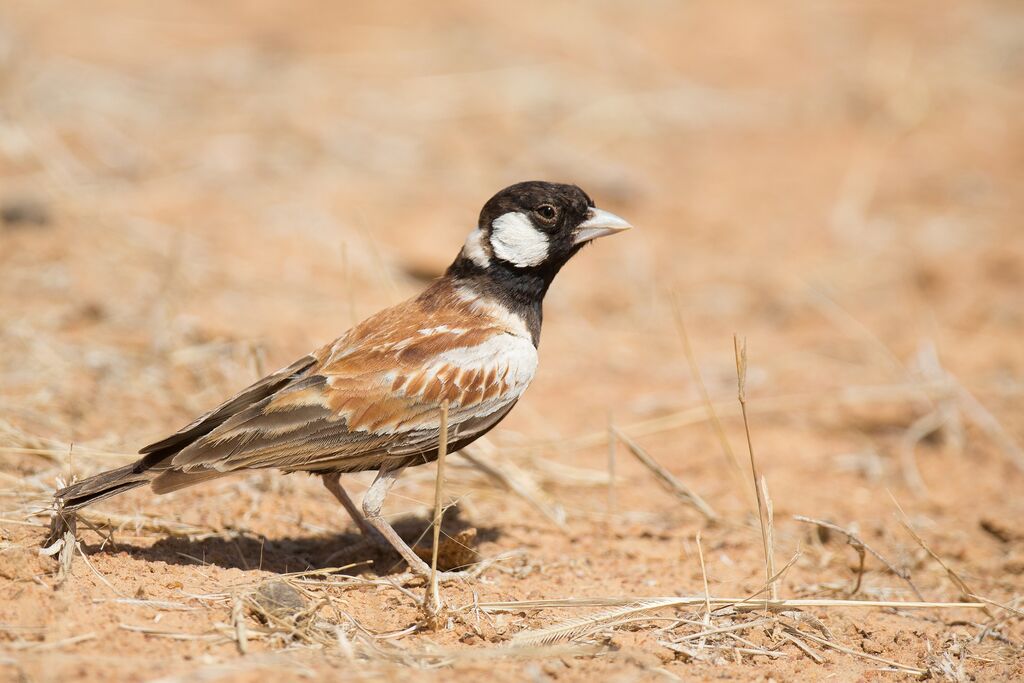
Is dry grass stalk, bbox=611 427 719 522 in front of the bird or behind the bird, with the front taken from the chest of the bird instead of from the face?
in front

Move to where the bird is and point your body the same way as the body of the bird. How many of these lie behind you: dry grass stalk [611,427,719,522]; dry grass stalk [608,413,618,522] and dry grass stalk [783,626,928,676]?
0

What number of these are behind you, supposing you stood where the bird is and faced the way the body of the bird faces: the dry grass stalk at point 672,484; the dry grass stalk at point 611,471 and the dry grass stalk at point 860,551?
0

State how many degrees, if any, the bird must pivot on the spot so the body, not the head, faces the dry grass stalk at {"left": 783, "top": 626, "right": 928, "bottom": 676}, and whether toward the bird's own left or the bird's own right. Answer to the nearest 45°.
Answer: approximately 45° to the bird's own right

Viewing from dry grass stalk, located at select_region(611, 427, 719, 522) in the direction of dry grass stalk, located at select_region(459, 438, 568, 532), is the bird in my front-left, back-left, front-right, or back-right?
front-left

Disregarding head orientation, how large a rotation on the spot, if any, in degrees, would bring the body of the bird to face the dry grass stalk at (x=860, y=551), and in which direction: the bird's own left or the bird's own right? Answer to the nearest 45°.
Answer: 0° — it already faces it

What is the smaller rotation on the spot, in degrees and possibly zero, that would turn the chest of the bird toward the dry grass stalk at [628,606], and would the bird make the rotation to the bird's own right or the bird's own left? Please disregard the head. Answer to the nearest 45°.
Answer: approximately 45° to the bird's own right

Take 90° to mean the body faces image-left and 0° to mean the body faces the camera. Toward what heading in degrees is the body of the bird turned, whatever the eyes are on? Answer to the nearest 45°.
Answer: approximately 270°
